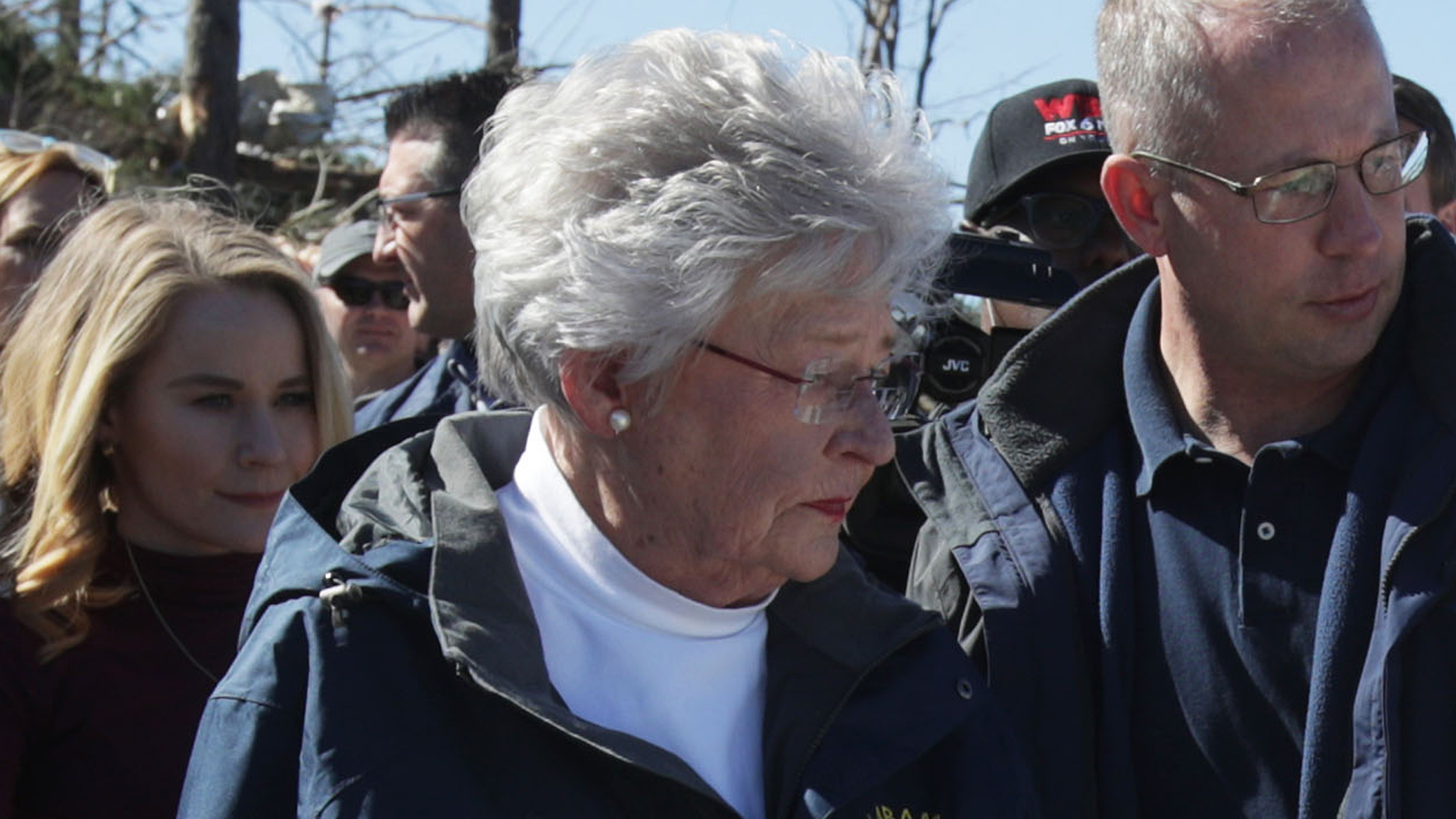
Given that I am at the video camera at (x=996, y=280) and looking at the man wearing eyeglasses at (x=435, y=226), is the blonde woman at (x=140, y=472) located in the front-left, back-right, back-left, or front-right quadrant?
front-left

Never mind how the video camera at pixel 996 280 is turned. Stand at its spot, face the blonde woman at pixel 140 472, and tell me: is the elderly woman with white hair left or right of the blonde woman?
left

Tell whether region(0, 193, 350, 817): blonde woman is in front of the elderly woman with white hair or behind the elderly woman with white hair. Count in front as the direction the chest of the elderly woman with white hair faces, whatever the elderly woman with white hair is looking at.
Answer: behind

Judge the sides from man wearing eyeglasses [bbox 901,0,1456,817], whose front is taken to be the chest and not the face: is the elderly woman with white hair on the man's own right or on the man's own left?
on the man's own right

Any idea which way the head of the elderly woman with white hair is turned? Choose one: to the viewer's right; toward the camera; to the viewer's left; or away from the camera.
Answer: to the viewer's right

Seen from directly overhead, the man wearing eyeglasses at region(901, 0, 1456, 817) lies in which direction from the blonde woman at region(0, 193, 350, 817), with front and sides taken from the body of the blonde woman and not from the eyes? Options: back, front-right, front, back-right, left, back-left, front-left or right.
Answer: front

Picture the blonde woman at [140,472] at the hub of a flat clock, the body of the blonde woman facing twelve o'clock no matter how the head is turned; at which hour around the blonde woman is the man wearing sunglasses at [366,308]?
The man wearing sunglasses is roughly at 8 o'clock from the blonde woman.

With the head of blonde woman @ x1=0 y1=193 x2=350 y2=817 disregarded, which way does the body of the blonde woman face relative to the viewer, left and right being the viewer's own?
facing the viewer and to the right of the viewer

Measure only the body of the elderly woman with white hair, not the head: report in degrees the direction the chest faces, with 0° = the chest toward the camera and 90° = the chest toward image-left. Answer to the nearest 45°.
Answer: approximately 315°
